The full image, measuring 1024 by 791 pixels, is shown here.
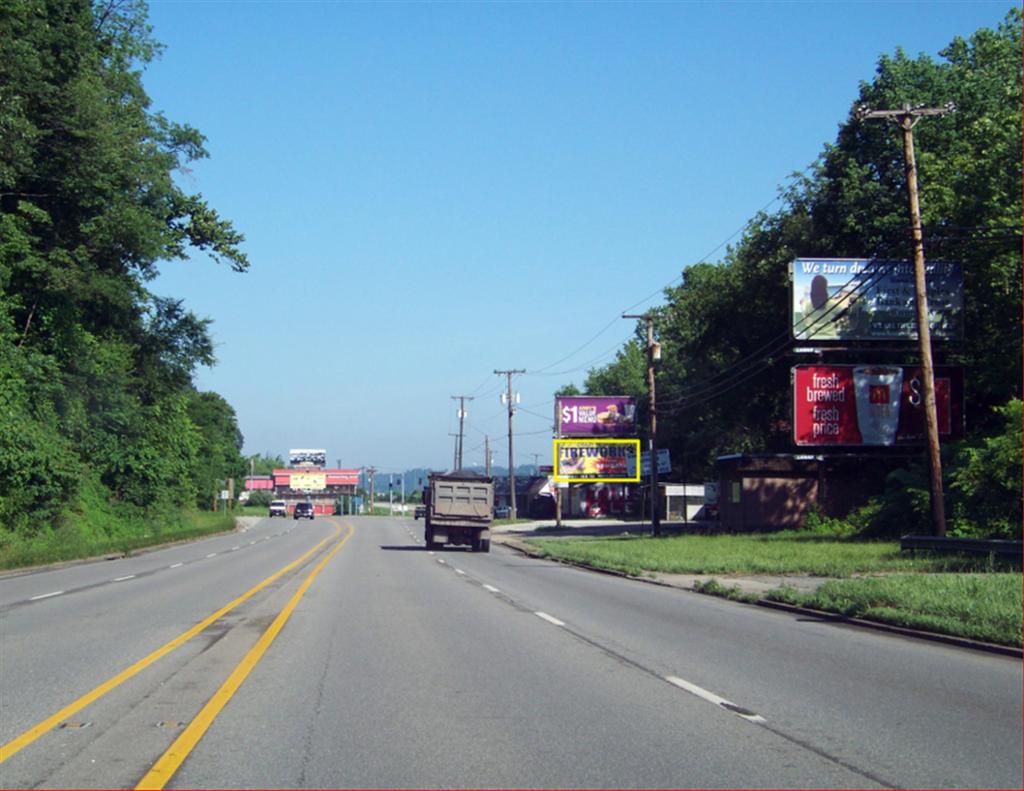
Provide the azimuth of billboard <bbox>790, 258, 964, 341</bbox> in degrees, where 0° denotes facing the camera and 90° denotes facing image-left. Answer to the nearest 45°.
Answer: approximately 0°

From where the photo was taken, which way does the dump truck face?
away from the camera

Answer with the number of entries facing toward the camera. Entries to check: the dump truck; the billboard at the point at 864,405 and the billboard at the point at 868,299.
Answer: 2

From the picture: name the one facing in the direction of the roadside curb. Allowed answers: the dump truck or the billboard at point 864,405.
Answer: the billboard

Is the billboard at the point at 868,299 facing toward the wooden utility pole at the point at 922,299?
yes

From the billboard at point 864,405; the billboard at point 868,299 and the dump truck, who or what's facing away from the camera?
the dump truck

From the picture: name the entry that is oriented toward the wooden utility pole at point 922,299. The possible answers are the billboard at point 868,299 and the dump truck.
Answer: the billboard

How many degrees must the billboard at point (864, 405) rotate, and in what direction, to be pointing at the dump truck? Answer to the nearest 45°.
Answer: approximately 90° to its right

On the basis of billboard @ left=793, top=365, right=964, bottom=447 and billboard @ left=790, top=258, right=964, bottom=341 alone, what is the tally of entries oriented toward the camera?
2

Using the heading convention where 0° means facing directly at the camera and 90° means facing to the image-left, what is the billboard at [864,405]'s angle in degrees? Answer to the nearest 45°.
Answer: approximately 0°

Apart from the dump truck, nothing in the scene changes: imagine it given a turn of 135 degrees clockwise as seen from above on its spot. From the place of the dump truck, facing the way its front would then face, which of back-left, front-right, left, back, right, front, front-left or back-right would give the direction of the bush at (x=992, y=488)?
front
